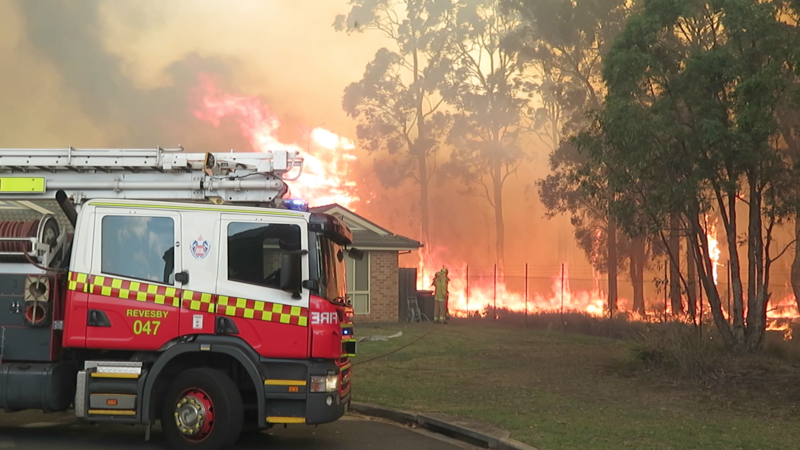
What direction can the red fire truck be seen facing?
to the viewer's right

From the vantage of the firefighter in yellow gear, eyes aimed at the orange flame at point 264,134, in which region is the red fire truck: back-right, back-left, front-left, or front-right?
back-left

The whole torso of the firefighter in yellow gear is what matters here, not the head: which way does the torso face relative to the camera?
away from the camera

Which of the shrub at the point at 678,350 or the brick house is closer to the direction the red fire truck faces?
the shrub

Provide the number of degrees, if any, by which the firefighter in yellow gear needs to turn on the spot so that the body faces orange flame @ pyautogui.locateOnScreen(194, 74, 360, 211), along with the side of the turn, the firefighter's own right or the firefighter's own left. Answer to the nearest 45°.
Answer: approximately 45° to the firefighter's own left

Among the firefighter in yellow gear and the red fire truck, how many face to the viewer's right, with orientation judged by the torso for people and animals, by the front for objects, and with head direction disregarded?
1

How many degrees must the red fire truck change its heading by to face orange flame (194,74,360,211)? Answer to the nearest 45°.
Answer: approximately 90° to its left

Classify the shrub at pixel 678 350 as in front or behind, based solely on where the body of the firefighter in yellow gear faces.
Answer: behind

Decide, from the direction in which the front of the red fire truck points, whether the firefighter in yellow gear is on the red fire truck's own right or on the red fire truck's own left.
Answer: on the red fire truck's own left

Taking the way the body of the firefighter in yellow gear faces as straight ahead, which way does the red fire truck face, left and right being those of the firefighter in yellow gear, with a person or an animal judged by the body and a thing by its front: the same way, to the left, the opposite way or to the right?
to the right

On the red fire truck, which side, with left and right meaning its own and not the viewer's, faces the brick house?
left
